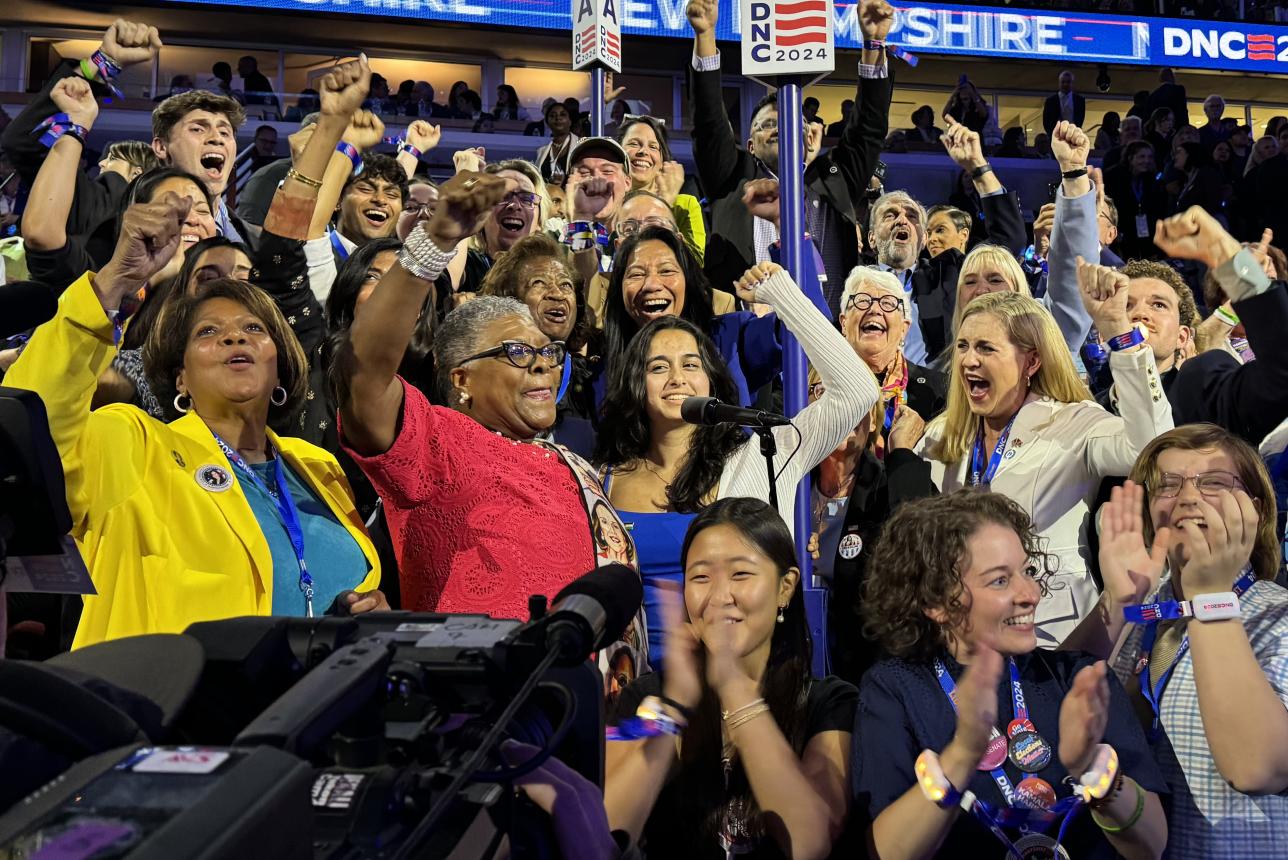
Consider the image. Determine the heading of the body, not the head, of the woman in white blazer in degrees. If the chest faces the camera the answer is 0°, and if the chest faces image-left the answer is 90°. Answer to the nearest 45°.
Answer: approximately 45°

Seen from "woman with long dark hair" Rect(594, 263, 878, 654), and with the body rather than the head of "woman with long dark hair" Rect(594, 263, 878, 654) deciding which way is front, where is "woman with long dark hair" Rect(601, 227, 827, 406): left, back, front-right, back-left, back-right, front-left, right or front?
back

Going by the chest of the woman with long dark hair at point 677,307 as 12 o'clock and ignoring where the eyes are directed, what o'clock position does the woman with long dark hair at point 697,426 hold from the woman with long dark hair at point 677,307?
the woman with long dark hair at point 697,426 is roughly at 12 o'clock from the woman with long dark hair at point 677,307.

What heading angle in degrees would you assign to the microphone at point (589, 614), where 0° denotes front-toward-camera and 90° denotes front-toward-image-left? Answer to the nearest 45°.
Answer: approximately 225°

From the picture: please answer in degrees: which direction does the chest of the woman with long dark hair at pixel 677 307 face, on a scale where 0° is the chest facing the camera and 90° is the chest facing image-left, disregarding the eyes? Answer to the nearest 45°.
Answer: approximately 0°

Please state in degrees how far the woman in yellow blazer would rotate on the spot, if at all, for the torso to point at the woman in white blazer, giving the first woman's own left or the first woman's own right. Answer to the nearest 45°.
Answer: approximately 45° to the first woman's own left

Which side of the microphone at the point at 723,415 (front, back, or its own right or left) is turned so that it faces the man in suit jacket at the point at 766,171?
right

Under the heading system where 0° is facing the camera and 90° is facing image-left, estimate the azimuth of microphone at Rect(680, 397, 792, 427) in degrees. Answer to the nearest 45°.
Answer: approximately 90°

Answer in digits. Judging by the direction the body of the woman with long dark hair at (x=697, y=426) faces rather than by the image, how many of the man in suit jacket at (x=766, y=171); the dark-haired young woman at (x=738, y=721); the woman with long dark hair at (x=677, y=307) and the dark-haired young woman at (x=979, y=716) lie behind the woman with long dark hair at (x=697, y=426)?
2
